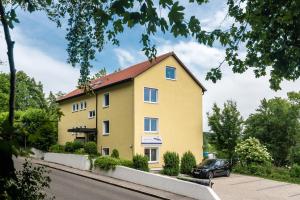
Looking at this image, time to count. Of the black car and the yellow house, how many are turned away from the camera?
0

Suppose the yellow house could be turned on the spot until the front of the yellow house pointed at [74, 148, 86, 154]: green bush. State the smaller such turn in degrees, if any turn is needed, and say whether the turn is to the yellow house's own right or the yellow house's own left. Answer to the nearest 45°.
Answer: approximately 45° to the yellow house's own right

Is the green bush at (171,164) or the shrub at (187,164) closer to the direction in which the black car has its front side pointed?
the green bush

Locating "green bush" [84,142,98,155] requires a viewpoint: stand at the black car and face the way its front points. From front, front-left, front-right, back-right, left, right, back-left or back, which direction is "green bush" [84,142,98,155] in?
front-right

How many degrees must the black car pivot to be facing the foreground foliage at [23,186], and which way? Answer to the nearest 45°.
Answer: approximately 45° to its left

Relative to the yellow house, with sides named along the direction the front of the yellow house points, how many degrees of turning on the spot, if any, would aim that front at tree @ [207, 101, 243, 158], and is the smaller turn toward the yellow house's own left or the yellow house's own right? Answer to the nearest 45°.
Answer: approximately 135° to the yellow house's own left

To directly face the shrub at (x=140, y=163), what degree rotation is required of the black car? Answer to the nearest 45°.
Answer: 0° — it already faces it

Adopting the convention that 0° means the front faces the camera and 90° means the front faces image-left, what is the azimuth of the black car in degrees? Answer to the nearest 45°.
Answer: approximately 45°

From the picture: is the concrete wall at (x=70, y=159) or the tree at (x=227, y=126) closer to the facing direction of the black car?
the concrete wall
